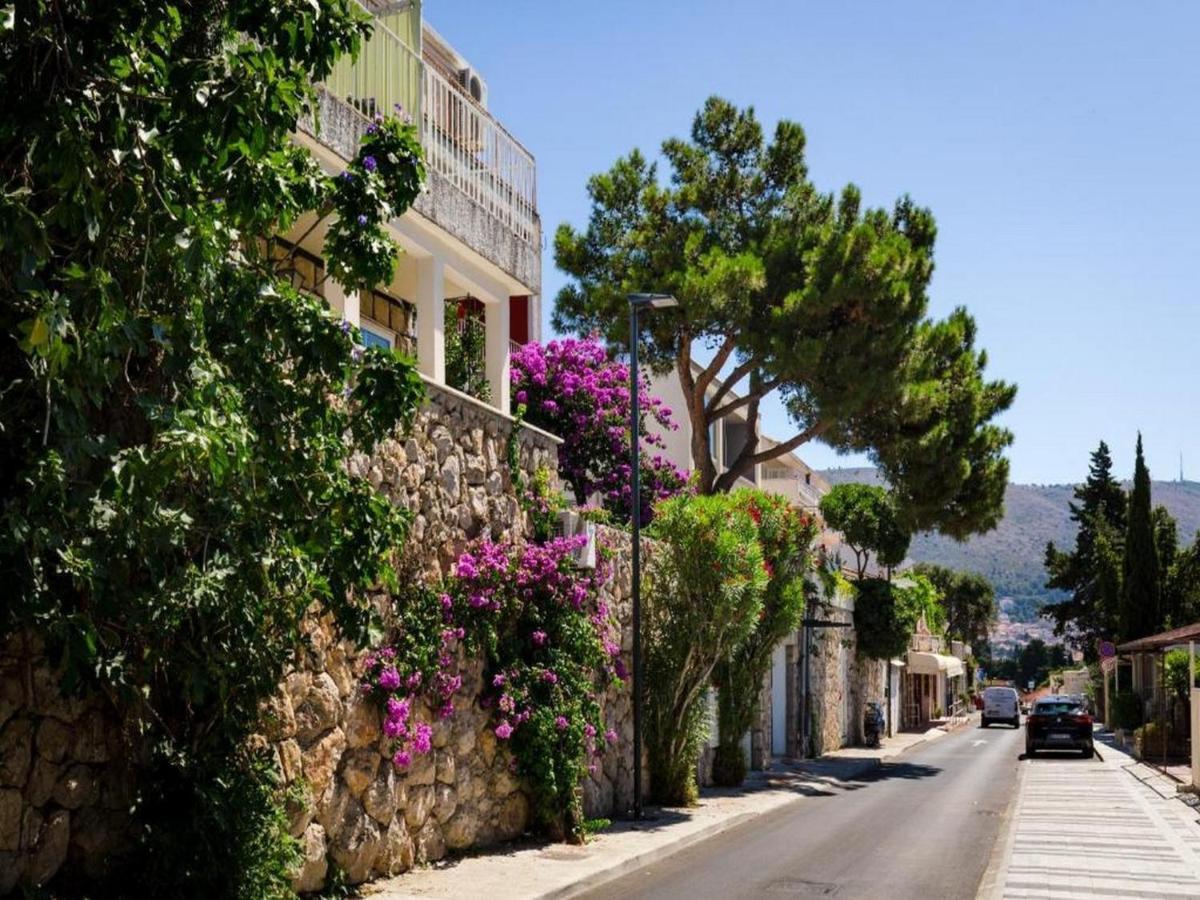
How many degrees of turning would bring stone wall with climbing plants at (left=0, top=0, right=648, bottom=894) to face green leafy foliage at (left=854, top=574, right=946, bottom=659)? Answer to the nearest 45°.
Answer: approximately 90° to its left

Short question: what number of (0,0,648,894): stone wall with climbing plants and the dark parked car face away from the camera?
1

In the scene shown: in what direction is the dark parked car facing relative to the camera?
away from the camera

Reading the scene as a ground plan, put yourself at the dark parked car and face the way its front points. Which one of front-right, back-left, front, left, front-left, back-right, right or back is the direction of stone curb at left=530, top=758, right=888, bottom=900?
back

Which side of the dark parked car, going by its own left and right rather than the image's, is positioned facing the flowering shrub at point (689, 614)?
back

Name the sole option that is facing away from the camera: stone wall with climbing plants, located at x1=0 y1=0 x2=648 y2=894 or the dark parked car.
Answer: the dark parked car

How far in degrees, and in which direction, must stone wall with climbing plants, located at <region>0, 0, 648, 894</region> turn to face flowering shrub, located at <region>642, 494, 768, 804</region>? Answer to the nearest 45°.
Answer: approximately 90° to its left

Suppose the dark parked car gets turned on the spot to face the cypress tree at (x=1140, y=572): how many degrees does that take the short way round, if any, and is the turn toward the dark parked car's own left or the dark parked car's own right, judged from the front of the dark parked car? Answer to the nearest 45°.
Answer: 0° — it already faces it

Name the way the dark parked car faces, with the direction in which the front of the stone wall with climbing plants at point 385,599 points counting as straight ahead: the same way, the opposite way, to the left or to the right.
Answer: to the left

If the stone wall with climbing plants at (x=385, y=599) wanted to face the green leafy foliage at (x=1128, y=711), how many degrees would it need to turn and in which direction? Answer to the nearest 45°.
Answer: approximately 90° to its left

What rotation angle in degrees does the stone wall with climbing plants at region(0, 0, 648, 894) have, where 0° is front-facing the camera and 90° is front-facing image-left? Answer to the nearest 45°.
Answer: approximately 315°
